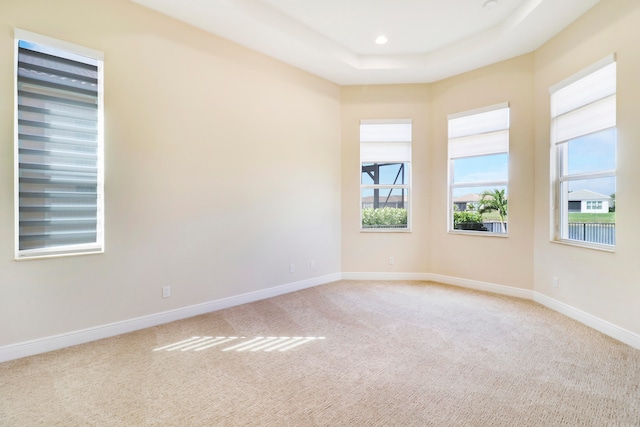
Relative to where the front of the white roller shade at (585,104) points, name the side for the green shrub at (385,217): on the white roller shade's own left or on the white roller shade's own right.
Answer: on the white roller shade's own right

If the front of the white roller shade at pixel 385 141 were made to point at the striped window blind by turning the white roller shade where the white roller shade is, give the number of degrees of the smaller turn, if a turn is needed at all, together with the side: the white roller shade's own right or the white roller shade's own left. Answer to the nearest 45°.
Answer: approximately 45° to the white roller shade's own right

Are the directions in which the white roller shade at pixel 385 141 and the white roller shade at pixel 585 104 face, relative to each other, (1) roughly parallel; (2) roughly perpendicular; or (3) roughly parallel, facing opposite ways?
roughly perpendicular

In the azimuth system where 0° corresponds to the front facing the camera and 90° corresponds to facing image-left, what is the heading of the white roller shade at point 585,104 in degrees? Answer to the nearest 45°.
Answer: approximately 45°

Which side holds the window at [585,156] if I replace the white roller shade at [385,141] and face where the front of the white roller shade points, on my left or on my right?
on my left

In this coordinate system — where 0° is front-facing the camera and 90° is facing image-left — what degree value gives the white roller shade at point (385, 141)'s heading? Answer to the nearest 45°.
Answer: approximately 0°

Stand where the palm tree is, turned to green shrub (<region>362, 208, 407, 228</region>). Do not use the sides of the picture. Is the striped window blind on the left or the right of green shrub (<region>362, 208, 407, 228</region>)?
left

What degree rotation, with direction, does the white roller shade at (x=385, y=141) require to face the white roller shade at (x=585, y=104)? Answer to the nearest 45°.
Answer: approximately 45° to its left
